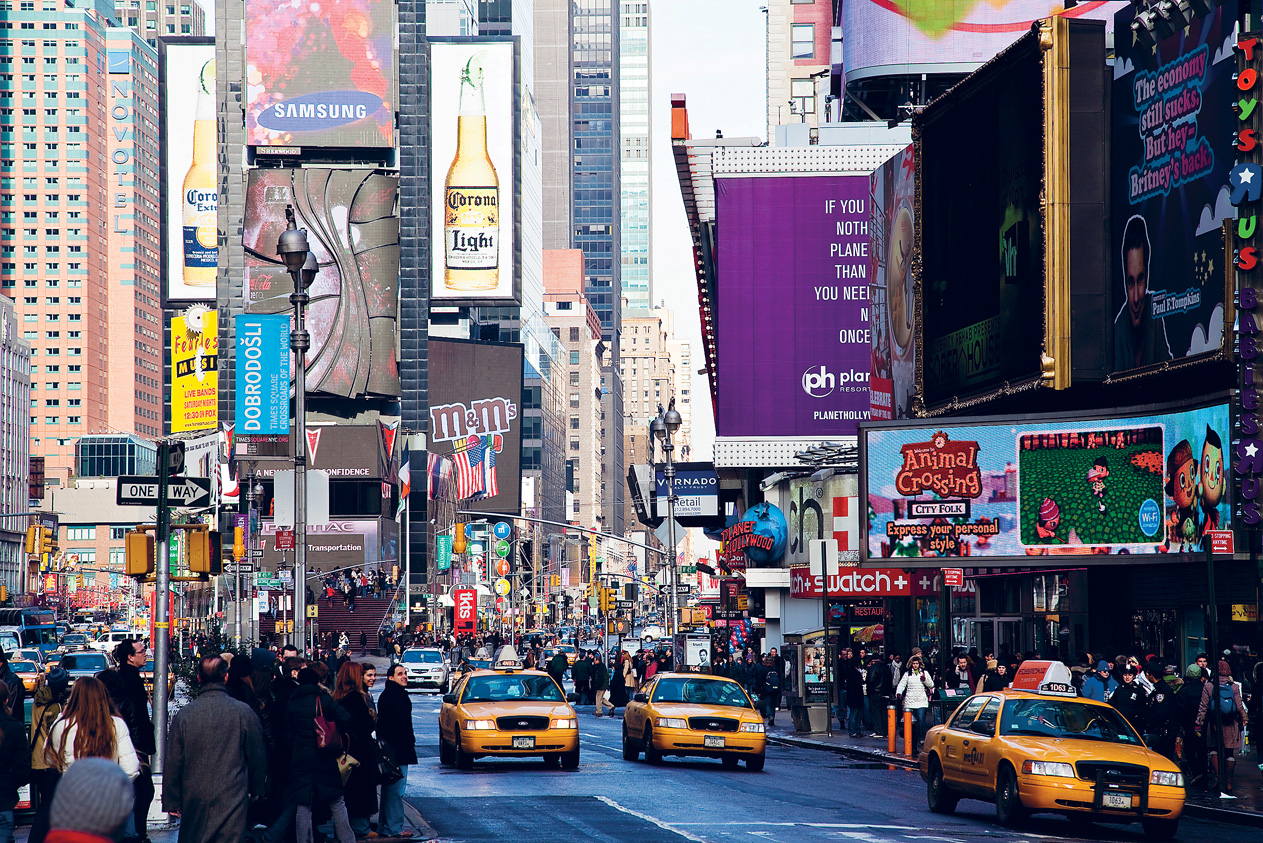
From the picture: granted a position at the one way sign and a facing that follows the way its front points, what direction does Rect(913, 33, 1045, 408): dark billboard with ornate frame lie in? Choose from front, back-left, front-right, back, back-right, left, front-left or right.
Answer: back-left

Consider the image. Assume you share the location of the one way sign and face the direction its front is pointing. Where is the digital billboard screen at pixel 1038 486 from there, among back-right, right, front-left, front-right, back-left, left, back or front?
back-left

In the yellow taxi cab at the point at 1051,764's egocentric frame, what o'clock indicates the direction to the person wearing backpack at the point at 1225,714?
The person wearing backpack is roughly at 8 o'clock from the yellow taxi cab.

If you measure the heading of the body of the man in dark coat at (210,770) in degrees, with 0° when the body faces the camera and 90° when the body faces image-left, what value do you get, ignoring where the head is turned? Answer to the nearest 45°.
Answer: approximately 180°

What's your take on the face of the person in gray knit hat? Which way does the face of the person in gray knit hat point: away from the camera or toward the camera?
away from the camera

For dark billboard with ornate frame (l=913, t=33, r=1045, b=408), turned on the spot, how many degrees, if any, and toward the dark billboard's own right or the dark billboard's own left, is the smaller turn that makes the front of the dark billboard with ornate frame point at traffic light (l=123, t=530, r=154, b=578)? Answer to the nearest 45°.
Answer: approximately 45° to the dark billboard's own left

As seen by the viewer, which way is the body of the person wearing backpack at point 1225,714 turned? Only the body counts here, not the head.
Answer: away from the camera

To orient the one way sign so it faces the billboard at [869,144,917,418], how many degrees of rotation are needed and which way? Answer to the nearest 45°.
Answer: approximately 135° to its left

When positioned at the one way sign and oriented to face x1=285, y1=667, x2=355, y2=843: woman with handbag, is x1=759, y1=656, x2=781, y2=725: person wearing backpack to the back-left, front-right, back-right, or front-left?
back-left

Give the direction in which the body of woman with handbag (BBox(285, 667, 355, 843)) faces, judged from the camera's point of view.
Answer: away from the camera

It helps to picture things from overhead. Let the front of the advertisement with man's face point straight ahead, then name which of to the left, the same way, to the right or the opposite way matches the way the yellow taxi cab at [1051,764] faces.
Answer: to the left

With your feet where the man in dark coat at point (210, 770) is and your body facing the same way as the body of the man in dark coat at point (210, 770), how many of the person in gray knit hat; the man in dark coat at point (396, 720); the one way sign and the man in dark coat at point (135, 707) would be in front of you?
3
